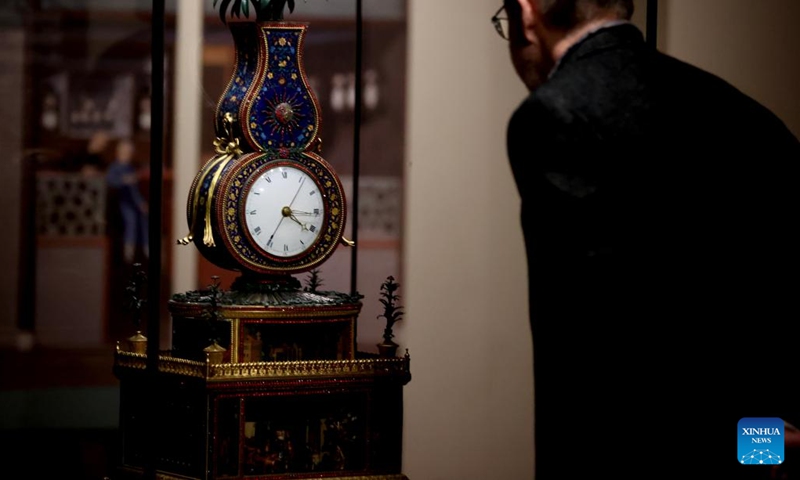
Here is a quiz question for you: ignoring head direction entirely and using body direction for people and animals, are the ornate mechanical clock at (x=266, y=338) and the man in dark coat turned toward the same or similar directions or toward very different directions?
very different directions

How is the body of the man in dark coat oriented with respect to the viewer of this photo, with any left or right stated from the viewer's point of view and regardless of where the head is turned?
facing away from the viewer and to the left of the viewer

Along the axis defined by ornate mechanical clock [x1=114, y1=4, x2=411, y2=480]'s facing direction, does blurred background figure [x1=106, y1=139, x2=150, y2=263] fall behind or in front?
behind

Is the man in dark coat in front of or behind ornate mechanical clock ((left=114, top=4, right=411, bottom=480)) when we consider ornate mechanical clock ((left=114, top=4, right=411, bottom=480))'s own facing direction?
in front

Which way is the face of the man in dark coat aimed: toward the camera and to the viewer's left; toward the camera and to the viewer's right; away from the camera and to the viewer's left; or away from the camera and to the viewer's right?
away from the camera and to the viewer's left

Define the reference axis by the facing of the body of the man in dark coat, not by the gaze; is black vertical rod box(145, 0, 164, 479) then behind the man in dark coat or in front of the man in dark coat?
in front
